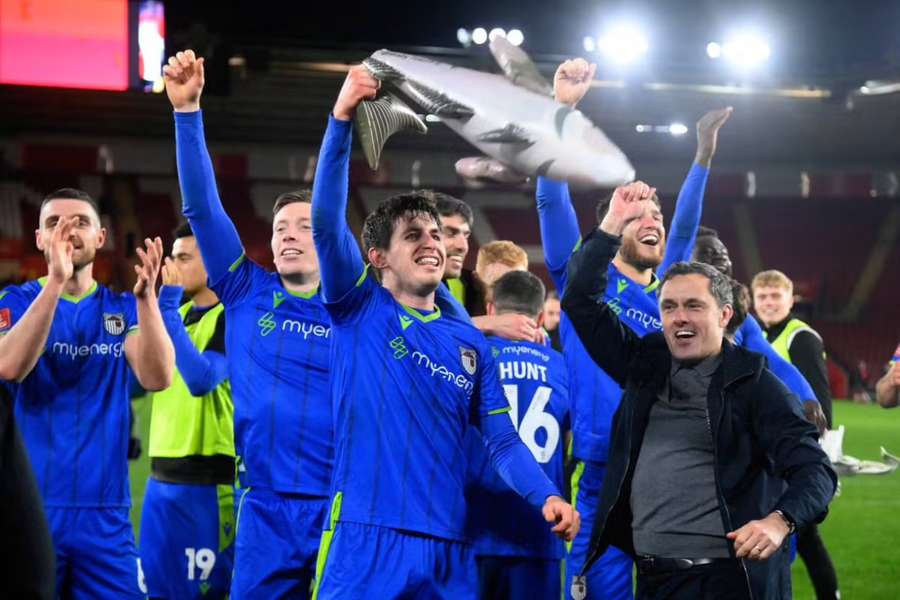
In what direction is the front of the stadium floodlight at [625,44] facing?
toward the camera

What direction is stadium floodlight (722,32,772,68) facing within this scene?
toward the camera

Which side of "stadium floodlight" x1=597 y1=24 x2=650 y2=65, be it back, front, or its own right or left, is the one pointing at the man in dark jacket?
front

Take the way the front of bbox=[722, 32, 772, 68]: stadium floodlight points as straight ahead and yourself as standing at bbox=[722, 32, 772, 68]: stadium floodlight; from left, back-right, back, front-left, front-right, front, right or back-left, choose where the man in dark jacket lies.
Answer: front

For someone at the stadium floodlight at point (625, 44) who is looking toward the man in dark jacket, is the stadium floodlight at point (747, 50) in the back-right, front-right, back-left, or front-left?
back-left

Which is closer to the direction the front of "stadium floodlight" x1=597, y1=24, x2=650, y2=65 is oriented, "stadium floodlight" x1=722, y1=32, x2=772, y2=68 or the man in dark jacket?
the man in dark jacket

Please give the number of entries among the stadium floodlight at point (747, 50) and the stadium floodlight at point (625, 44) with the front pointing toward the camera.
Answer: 2

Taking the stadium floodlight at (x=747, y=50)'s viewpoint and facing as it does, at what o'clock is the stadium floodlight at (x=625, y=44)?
the stadium floodlight at (x=625, y=44) is roughly at 2 o'clock from the stadium floodlight at (x=747, y=50).

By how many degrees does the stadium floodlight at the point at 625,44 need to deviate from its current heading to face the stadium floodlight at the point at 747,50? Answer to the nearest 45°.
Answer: approximately 90° to its left

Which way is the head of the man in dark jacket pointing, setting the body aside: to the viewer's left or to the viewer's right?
to the viewer's left

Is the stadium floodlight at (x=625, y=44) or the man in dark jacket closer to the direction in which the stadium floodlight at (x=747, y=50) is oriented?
the man in dark jacket

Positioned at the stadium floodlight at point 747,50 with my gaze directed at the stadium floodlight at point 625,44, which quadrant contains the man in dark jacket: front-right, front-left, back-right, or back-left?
front-left
